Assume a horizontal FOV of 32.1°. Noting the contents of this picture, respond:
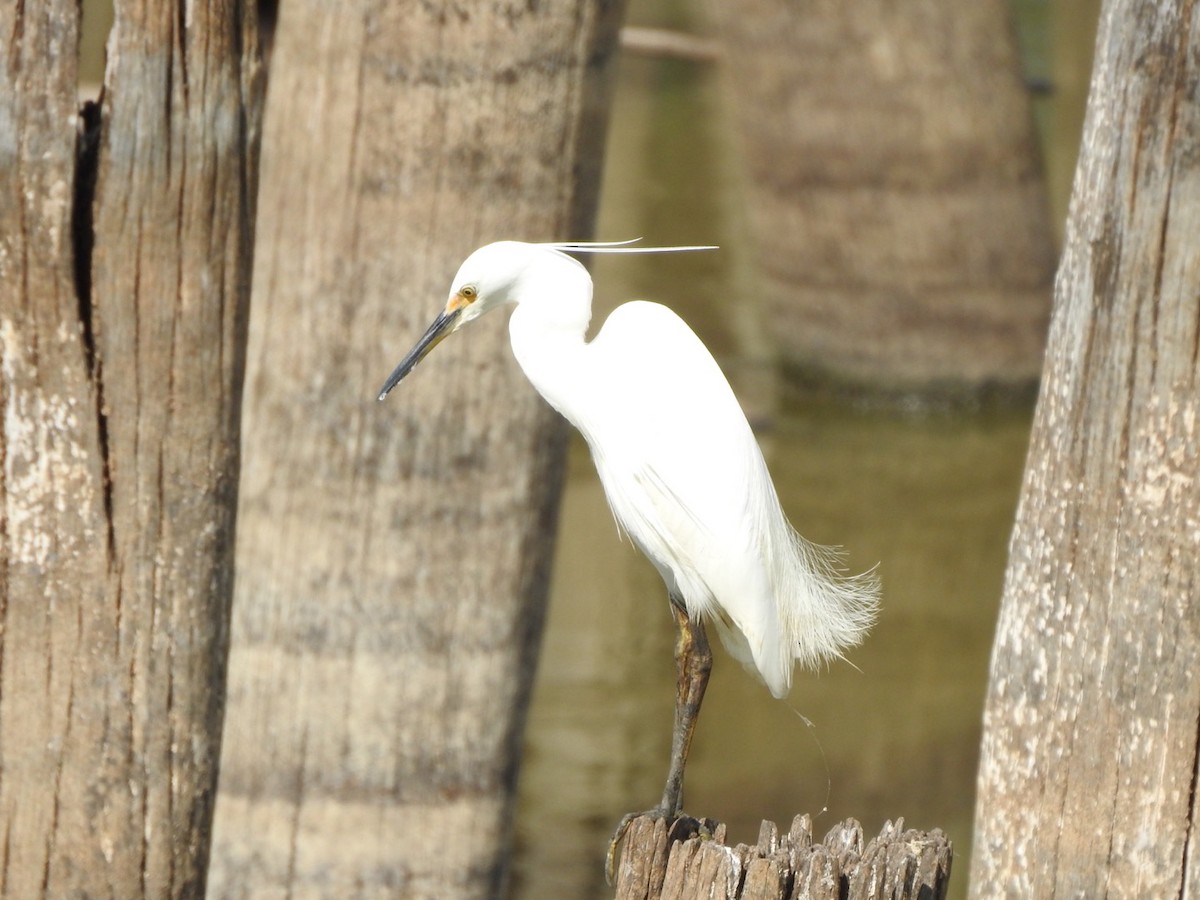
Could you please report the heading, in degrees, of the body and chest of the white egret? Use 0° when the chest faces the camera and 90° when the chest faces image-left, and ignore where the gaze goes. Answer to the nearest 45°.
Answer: approximately 90°

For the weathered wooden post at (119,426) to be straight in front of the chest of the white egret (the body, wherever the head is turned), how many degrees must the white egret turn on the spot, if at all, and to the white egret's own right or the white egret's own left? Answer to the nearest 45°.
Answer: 0° — it already faces it

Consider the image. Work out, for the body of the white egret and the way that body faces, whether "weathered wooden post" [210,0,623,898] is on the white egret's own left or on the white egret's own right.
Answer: on the white egret's own right
